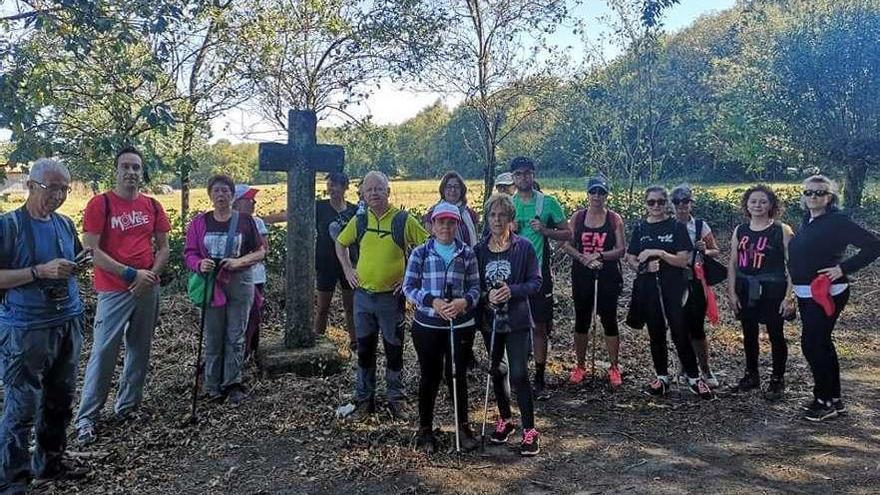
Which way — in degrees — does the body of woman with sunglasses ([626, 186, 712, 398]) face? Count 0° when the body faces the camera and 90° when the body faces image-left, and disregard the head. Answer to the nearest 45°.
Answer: approximately 0°

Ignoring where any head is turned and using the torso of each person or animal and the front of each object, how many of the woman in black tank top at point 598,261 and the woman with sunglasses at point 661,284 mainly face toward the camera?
2

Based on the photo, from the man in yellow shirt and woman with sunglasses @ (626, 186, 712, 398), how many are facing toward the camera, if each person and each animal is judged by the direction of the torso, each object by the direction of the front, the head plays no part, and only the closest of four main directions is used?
2

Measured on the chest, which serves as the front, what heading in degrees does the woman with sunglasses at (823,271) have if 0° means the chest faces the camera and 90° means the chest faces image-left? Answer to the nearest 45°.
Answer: approximately 45°

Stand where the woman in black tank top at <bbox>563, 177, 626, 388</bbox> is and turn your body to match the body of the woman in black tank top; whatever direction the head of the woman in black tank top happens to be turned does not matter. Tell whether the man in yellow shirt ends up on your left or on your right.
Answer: on your right

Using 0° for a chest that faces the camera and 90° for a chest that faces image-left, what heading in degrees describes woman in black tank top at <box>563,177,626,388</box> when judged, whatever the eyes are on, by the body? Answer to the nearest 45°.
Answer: approximately 0°
